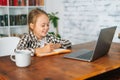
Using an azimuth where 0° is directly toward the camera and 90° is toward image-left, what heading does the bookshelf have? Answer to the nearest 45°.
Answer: approximately 0°

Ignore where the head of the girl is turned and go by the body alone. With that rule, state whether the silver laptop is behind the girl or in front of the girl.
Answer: in front

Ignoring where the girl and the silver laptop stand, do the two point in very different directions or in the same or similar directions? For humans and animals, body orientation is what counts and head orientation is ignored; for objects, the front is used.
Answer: very different directions

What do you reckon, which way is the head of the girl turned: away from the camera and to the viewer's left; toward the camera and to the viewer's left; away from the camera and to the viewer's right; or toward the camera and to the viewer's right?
toward the camera and to the viewer's right

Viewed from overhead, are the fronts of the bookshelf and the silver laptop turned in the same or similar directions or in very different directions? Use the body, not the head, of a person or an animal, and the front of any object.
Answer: very different directions

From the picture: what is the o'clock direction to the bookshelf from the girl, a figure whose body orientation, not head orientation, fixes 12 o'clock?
The bookshelf is roughly at 7 o'clock from the girl.

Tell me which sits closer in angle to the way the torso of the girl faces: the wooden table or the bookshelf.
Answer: the wooden table

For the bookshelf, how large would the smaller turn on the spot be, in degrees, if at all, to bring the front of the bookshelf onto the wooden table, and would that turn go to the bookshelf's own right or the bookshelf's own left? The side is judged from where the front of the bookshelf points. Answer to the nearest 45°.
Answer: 0° — it already faces it

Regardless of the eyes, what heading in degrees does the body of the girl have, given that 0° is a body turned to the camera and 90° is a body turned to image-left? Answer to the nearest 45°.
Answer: approximately 315°

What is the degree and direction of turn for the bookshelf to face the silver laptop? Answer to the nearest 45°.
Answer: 0° — it already faces it

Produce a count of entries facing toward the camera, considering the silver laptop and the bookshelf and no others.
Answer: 1
